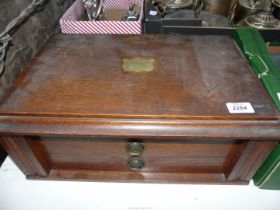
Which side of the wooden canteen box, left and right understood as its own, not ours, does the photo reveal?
front

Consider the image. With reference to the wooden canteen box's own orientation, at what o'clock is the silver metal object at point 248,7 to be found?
The silver metal object is roughly at 7 o'clock from the wooden canteen box.
